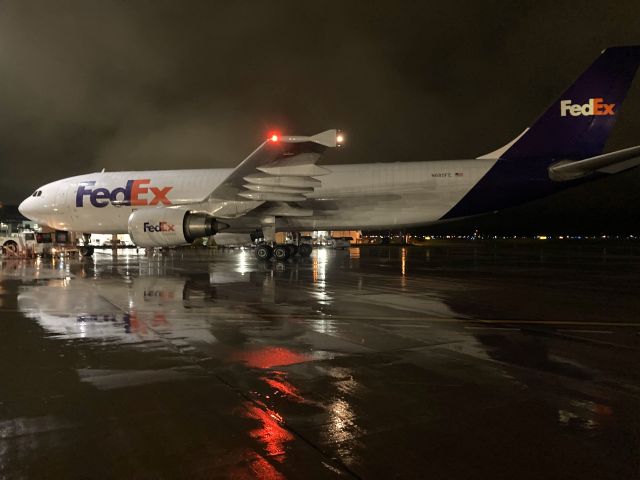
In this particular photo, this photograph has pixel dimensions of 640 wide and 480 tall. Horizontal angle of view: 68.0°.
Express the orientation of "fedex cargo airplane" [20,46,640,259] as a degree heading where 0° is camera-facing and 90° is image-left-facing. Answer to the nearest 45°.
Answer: approximately 90°

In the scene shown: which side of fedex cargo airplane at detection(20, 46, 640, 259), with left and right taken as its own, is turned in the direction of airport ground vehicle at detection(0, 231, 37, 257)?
front
